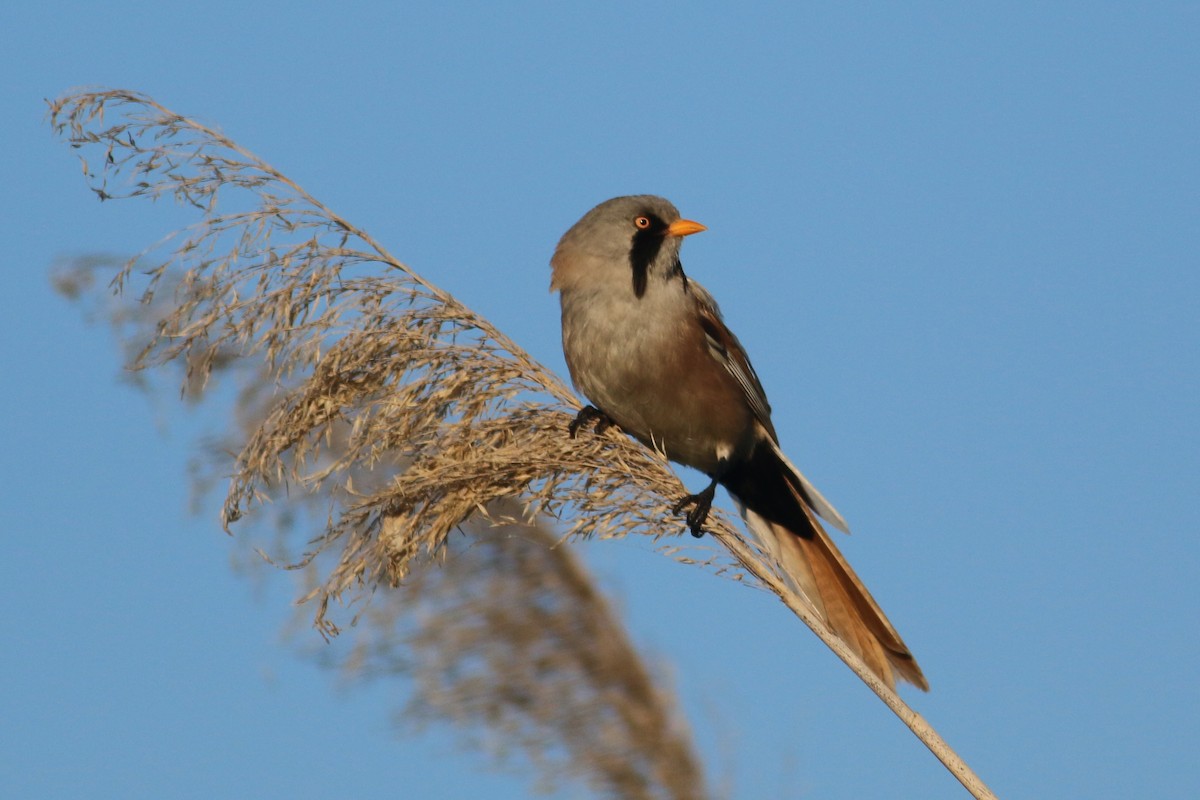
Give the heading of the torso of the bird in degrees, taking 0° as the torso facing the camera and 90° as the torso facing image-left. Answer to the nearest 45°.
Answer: approximately 45°
